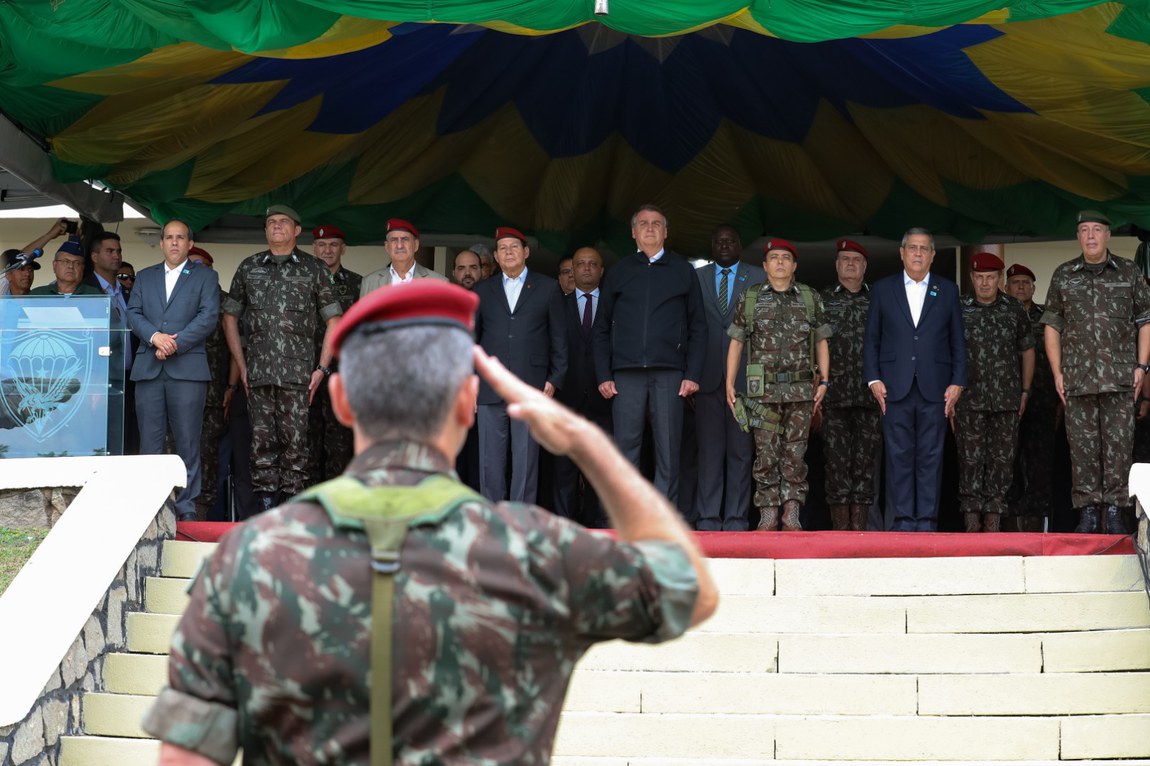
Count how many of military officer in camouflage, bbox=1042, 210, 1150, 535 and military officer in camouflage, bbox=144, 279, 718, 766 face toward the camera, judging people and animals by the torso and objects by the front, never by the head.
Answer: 1

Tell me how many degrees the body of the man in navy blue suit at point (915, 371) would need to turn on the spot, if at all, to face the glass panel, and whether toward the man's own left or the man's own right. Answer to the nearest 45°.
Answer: approximately 45° to the man's own right

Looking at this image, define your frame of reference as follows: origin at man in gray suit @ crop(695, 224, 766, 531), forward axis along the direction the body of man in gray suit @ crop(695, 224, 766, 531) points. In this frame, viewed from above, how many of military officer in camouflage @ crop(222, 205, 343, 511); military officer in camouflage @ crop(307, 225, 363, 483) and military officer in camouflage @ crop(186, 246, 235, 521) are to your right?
3

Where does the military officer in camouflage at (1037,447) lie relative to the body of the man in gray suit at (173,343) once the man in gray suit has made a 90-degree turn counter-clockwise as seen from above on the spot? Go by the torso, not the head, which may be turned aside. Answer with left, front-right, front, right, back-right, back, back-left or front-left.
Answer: front

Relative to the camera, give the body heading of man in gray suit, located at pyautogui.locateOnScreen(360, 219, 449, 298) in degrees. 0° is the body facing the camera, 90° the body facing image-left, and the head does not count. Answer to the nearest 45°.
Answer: approximately 0°

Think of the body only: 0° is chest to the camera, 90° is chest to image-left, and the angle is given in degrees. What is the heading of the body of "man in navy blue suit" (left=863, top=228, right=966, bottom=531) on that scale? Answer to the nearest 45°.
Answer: approximately 0°

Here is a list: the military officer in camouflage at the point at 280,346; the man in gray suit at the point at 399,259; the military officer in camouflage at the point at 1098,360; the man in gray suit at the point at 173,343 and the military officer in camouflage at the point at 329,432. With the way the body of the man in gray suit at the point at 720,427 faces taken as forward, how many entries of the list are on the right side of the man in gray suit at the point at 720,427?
4

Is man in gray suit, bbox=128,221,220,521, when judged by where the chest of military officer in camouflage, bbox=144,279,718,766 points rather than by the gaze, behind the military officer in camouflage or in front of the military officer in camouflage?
in front

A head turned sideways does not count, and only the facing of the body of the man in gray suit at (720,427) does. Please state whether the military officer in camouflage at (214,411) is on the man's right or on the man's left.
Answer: on the man's right

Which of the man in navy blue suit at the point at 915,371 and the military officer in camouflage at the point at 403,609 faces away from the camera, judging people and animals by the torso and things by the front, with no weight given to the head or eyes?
the military officer in camouflage

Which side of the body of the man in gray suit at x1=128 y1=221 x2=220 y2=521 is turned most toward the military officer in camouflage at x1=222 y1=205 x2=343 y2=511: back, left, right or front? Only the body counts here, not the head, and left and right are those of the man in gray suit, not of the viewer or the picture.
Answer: left
